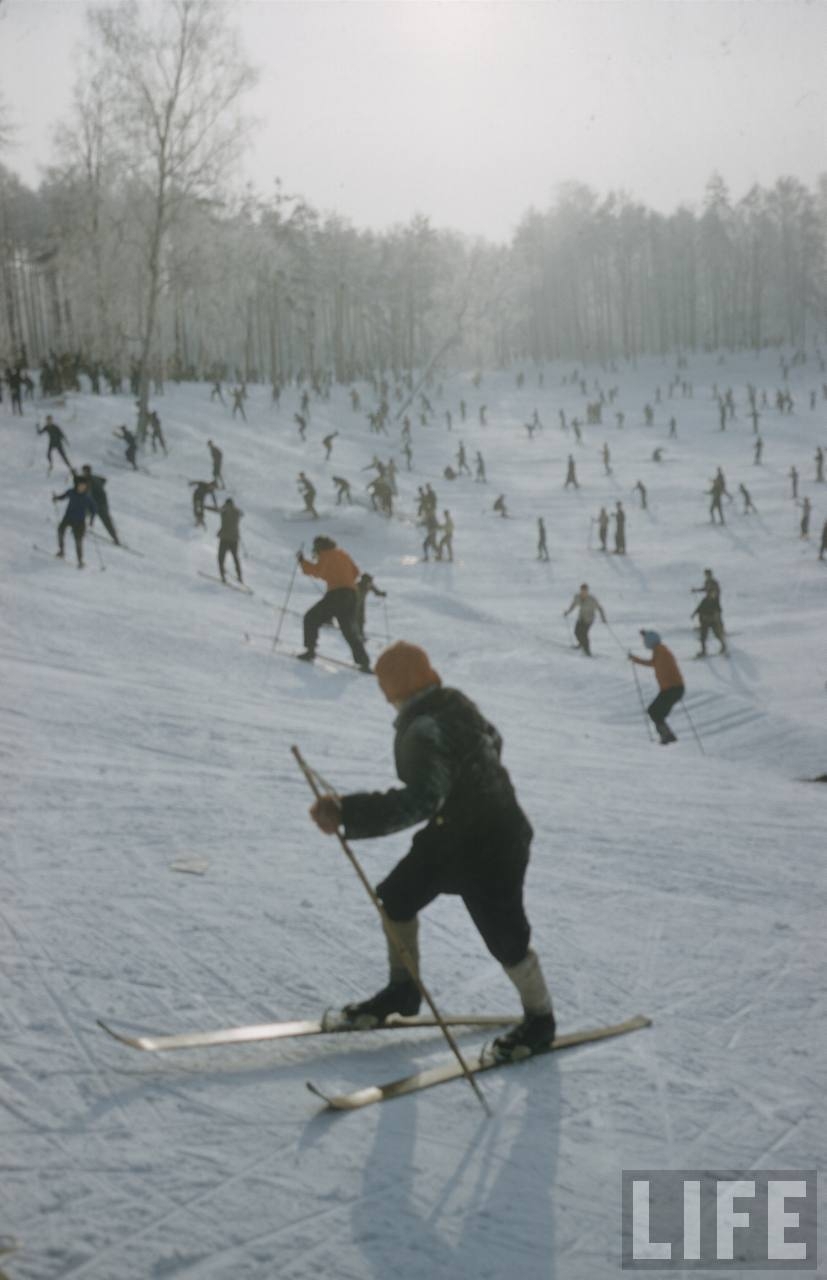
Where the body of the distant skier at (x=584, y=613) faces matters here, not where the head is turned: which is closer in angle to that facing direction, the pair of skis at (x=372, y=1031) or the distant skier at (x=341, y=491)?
the pair of skis

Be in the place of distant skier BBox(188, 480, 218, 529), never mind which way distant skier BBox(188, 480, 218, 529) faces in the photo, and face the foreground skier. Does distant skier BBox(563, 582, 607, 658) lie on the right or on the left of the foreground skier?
left

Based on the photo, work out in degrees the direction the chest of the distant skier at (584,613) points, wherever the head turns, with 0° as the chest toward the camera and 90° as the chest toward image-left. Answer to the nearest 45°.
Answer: approximately 0°

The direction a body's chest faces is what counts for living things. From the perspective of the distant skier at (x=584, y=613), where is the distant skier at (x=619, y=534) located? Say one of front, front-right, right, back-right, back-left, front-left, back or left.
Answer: back

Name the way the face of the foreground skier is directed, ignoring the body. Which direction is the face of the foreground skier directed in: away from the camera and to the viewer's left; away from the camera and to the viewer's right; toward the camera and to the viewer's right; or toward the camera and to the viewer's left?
away from the camera and to the viewer's left

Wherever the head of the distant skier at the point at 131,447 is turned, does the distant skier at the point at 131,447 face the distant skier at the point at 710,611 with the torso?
no

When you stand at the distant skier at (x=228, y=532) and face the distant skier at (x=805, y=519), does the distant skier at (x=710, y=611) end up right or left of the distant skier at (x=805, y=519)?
right

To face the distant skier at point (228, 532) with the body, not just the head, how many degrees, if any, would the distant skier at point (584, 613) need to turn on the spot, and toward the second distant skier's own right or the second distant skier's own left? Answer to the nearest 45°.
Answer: approximately 90° to the second distant skier's own right
